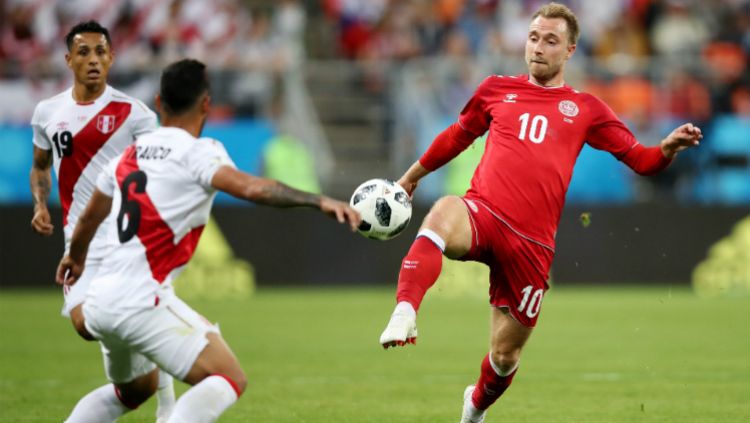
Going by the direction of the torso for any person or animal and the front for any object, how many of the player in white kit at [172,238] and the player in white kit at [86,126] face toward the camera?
1

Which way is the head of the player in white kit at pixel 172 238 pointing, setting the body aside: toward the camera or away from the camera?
away from the camera

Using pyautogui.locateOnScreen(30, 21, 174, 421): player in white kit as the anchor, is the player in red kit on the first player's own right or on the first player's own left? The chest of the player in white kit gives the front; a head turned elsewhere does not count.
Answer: on the first player's own left

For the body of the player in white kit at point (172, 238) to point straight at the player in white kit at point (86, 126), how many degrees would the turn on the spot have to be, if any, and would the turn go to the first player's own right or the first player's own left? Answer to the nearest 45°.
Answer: approximately 45° to the first player's own left

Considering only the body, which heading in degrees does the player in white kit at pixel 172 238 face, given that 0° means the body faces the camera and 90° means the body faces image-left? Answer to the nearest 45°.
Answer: approximately 225°

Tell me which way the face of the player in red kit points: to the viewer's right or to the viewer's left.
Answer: to the viewer's left

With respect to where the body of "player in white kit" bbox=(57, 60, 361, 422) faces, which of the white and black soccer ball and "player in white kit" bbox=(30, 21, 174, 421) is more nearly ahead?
the white and black soccer ball

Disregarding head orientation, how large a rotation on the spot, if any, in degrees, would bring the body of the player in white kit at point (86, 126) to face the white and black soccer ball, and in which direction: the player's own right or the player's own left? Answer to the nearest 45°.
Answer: approximately 45° to the player's own left

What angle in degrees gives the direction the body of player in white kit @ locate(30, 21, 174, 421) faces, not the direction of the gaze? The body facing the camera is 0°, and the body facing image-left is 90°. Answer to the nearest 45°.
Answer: approximately 0°

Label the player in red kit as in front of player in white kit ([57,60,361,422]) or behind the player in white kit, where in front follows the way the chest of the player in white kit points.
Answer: in front

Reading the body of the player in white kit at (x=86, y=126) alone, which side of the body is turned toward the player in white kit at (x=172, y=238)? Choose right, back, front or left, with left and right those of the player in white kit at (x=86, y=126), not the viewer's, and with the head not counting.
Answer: front
